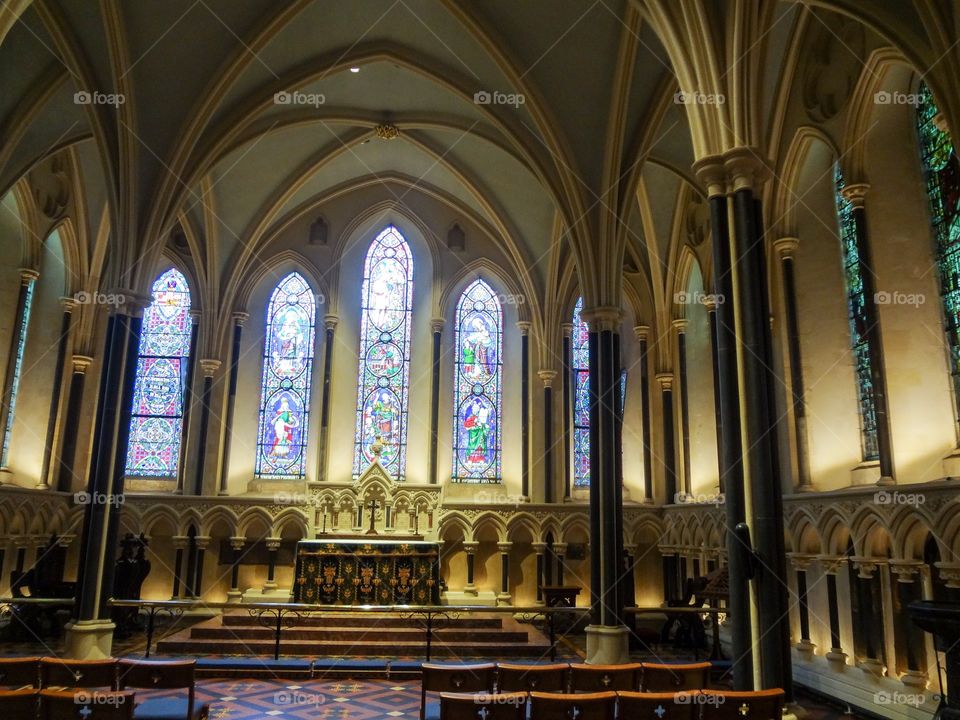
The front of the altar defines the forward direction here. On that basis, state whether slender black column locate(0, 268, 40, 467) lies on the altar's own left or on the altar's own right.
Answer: on the altar's own right

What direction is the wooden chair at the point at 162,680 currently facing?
away from the camera

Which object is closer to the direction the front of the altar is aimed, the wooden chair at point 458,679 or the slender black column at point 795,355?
the wooden chair

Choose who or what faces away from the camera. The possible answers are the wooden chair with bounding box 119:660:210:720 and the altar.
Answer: the wooden chair

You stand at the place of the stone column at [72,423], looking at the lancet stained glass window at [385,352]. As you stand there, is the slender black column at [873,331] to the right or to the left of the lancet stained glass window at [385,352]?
right

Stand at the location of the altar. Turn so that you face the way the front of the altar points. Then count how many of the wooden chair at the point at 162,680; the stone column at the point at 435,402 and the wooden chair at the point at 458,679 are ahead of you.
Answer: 2

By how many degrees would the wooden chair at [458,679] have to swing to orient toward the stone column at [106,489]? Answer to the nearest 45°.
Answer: approximately 45° to its left

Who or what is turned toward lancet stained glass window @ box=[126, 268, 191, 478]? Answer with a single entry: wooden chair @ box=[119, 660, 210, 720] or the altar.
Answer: the wooden chair

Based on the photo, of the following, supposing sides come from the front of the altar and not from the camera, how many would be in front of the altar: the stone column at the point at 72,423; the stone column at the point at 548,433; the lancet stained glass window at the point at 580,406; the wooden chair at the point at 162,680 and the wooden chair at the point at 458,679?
2

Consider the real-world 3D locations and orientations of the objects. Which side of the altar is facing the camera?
front

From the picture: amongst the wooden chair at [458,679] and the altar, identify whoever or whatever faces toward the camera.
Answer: the altar

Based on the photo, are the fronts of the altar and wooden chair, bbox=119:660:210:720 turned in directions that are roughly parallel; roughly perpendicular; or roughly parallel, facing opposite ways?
roughly parallel, facing opposite ways

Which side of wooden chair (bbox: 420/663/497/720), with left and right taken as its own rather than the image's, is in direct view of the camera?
back

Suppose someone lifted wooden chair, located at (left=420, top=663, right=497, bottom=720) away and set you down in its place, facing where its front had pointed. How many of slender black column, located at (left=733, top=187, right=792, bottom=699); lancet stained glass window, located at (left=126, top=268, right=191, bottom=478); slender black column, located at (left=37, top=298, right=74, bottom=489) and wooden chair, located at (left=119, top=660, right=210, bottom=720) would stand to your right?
1

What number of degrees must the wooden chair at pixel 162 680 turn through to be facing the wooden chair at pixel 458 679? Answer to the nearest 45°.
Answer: approximately 90° to its right

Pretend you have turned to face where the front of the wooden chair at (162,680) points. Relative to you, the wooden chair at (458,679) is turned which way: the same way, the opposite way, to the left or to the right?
the same way

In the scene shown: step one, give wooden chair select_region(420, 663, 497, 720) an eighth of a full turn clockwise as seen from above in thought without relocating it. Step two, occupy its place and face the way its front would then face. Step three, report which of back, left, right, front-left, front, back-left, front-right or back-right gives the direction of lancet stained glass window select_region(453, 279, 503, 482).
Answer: front-left

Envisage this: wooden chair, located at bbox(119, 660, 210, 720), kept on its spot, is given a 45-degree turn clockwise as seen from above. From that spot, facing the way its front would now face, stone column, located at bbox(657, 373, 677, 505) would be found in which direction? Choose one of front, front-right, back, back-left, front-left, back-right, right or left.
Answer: front

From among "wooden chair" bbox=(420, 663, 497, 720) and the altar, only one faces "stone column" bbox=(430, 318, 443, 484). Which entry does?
the wooden chair

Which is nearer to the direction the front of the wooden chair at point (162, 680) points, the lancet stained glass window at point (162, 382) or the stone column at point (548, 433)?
the lancet stained glass window
